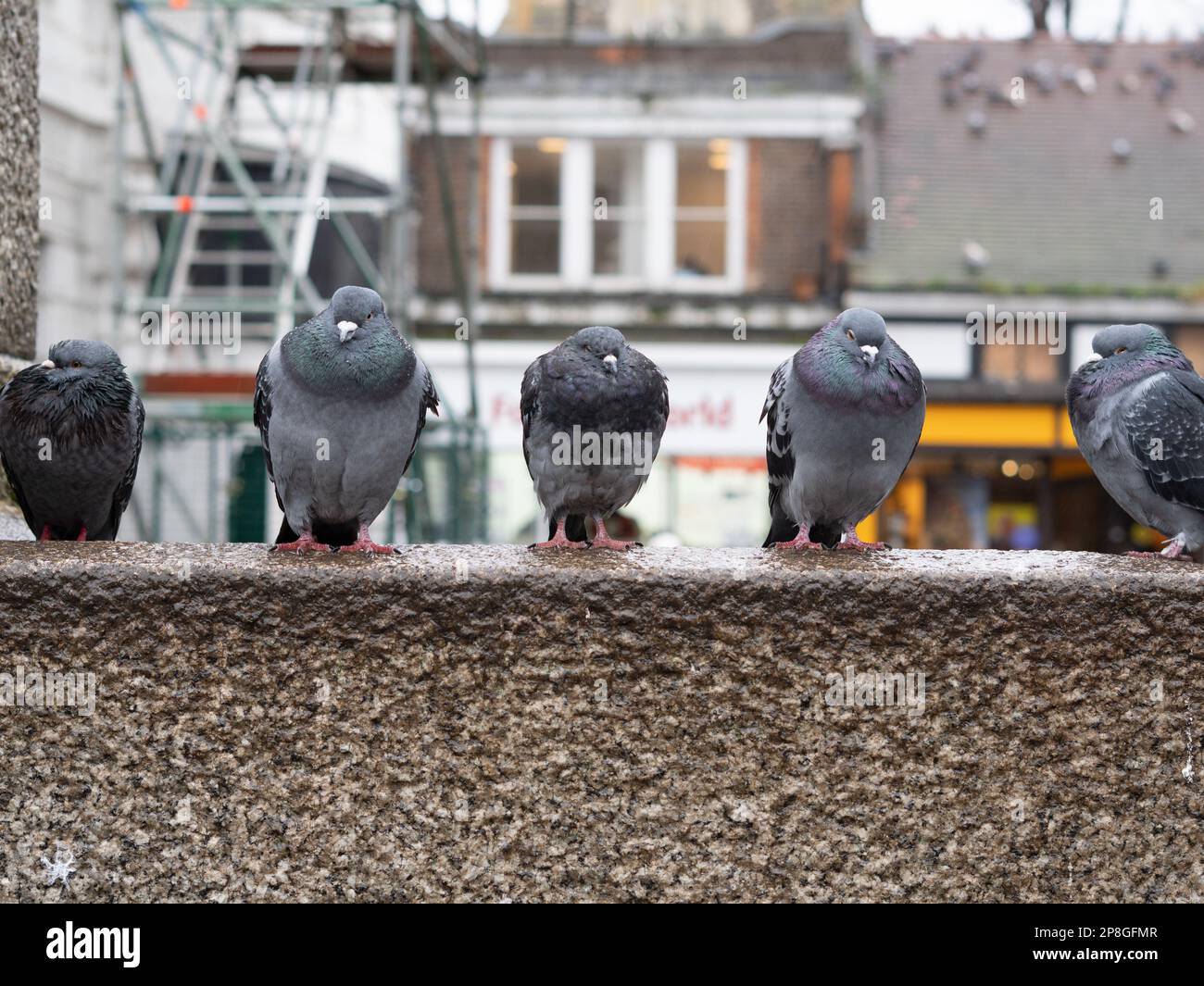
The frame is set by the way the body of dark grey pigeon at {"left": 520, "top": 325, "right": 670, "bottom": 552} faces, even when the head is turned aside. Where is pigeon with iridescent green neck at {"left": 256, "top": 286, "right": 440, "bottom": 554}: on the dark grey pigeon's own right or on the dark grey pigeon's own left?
on the dark grey pigeon's own right

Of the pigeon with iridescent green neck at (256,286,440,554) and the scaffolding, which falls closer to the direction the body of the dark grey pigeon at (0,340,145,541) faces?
the pigeon with iridescent green neck

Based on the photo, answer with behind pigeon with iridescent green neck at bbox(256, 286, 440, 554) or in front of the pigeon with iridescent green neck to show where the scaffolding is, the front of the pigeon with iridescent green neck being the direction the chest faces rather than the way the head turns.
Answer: behind

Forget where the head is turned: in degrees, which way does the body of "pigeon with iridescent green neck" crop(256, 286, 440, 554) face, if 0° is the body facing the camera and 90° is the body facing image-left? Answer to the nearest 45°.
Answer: approximately 0°

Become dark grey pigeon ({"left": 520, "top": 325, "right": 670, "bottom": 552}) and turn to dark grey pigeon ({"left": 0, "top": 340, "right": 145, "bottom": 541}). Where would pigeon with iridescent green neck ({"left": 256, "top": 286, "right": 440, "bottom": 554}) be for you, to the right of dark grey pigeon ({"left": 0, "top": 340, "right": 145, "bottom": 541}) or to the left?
left

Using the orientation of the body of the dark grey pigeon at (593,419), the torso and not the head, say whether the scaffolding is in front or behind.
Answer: behind

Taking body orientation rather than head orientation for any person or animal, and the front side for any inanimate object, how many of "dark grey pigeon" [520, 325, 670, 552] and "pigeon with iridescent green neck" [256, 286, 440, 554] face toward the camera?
2

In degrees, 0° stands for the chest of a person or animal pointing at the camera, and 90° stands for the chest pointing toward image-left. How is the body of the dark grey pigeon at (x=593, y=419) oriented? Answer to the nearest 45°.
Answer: approximately 0°

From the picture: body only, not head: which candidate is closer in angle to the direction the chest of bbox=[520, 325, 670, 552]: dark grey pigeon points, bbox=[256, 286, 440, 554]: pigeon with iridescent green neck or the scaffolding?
the pigeon with iridescent green neck

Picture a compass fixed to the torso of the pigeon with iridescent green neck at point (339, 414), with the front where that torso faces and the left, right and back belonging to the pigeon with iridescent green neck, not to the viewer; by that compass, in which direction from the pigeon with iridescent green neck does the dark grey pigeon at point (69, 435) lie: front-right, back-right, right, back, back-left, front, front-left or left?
back-right
